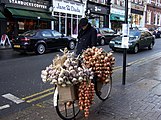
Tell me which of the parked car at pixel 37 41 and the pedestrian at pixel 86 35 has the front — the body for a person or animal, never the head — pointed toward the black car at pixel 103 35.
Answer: the parked car

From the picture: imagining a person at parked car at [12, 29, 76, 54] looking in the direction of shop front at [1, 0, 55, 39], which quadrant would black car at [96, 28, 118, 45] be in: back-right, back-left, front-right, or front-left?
front-right

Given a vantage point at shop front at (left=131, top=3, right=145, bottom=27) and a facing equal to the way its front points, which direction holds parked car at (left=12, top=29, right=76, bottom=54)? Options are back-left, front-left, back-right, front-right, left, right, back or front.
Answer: front-right

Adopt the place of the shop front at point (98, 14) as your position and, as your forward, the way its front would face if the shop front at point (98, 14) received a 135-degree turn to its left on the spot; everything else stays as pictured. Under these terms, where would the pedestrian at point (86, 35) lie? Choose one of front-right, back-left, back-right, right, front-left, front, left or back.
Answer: back

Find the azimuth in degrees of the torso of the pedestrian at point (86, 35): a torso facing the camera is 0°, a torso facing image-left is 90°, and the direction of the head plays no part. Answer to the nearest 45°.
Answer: approximately 45°

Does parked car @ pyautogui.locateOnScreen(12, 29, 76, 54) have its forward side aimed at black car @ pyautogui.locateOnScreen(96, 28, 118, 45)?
yes

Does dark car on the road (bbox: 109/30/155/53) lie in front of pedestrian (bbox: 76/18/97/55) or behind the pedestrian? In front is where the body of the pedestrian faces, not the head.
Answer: behind

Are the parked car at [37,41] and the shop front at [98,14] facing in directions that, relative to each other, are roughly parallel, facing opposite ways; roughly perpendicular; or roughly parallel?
roughly perpendicular

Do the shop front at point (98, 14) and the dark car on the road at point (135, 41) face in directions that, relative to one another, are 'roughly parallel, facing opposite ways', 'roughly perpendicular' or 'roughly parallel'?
roughly perpendicular

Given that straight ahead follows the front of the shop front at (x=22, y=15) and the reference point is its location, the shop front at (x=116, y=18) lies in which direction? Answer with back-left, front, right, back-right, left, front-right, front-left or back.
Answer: left

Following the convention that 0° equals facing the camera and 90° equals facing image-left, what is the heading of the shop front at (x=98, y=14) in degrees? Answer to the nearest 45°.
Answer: approximately 315°

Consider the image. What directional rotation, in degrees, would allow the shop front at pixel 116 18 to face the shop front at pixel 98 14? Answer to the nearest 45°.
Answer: approximately 90° to its right

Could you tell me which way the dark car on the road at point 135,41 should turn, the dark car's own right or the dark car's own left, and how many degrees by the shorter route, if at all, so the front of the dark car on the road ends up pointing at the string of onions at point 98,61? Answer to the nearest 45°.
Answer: approximately 45° to the dark car's own left

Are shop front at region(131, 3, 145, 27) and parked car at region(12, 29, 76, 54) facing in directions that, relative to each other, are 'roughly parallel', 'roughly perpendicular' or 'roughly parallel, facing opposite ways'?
roughly perpendicular
